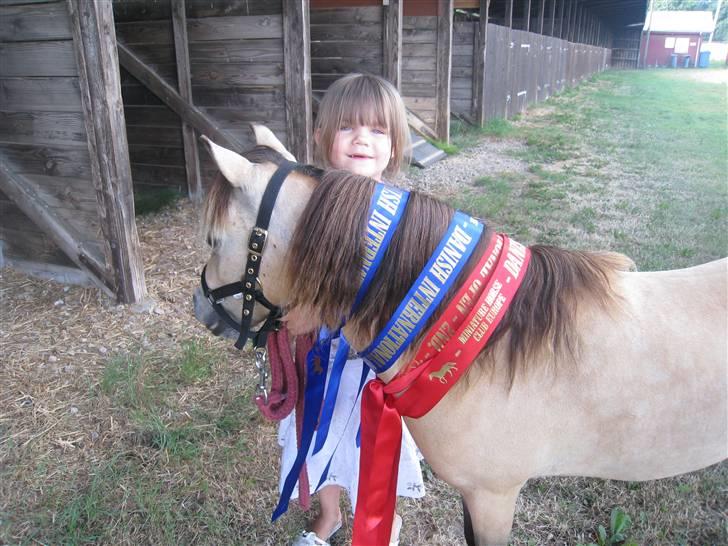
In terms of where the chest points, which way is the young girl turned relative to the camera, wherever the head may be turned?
toward the camera

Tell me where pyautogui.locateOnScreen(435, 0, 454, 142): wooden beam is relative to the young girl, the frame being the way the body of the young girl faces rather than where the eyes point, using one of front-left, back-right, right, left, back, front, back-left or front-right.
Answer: back

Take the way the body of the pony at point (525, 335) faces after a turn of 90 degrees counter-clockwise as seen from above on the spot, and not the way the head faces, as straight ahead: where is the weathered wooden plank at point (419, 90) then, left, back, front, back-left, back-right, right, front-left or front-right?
back

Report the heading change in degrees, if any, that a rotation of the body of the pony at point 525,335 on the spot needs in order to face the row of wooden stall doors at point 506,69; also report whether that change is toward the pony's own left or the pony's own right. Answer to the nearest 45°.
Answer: approximately 90° to the pony's own right

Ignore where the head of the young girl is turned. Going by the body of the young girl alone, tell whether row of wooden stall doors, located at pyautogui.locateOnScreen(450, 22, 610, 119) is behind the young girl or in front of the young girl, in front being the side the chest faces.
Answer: behind

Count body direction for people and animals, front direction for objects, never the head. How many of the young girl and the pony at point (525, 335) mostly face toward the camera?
1

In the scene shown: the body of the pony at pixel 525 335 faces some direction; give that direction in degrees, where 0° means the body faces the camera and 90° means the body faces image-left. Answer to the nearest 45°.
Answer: approximately 90°

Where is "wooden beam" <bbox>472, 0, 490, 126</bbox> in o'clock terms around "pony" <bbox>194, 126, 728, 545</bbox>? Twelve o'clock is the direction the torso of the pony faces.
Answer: The wooden beam is roughly at 3 o'clock from the pony.

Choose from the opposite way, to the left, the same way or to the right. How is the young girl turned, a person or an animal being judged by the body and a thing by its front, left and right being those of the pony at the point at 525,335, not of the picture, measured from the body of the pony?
to the left

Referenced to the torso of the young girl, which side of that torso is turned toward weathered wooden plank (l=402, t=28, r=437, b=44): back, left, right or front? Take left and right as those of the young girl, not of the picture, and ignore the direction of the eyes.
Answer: back

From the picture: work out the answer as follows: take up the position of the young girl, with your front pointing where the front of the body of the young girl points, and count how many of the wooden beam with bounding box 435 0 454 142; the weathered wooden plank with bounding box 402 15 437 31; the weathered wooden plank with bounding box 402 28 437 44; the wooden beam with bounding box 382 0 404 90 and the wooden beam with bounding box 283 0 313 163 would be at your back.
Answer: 5

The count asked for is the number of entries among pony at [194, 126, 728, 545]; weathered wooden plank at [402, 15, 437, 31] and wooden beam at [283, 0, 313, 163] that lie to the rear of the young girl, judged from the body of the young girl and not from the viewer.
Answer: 2
